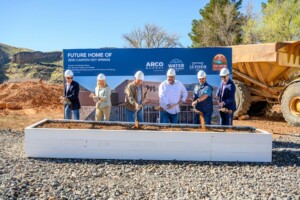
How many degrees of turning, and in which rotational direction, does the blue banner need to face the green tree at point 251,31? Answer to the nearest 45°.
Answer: approximately 180°

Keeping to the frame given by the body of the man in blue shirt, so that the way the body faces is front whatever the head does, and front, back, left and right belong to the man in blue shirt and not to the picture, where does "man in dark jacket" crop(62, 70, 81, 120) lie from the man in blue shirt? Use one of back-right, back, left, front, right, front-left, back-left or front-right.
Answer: front-right

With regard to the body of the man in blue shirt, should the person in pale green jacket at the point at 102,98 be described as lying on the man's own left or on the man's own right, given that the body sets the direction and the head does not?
on the man's own right

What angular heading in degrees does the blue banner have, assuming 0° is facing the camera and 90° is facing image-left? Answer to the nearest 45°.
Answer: approximately 0°

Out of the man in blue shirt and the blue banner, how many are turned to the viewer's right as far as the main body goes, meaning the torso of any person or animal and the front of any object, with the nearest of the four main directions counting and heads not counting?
0

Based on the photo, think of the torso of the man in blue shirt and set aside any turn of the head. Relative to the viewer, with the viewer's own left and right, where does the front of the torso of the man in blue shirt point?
facing the viewer and to the left of the viewer

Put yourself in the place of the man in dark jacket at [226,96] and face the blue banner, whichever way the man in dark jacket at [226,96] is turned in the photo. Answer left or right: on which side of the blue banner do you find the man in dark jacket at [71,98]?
left

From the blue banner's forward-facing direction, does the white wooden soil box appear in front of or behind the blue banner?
in front

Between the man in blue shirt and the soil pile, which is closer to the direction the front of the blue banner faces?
the man in blue shirt

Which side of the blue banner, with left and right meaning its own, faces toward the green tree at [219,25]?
back

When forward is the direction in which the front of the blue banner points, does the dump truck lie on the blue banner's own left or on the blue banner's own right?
on the blue banner's own left

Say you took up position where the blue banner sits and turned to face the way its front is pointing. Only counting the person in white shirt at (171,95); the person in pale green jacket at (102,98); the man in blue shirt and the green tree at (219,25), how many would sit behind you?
1

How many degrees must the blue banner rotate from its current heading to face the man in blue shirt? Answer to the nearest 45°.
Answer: approximately 45° to its left

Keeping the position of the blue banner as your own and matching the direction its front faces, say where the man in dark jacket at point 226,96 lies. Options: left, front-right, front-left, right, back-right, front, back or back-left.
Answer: front-left
